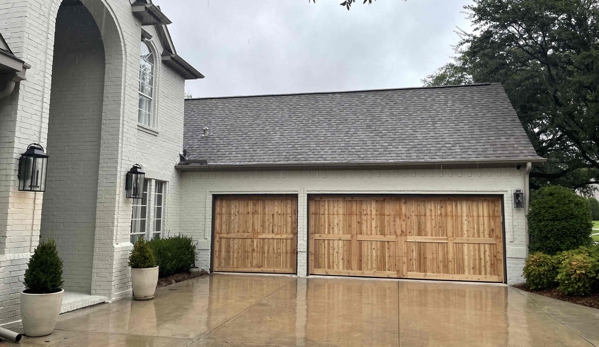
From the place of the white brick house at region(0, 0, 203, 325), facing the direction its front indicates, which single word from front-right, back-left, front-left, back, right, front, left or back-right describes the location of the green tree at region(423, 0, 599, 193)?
front-left

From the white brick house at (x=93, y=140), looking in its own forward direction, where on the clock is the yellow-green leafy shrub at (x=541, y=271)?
The yellow-green leafy shrub is roughly at 11 o'clock from the white brick house.

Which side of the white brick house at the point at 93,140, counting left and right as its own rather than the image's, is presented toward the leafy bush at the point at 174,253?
left

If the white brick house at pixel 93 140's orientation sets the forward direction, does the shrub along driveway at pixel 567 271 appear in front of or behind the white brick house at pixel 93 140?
in front

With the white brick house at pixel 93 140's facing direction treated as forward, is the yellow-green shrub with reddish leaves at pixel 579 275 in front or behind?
in front
